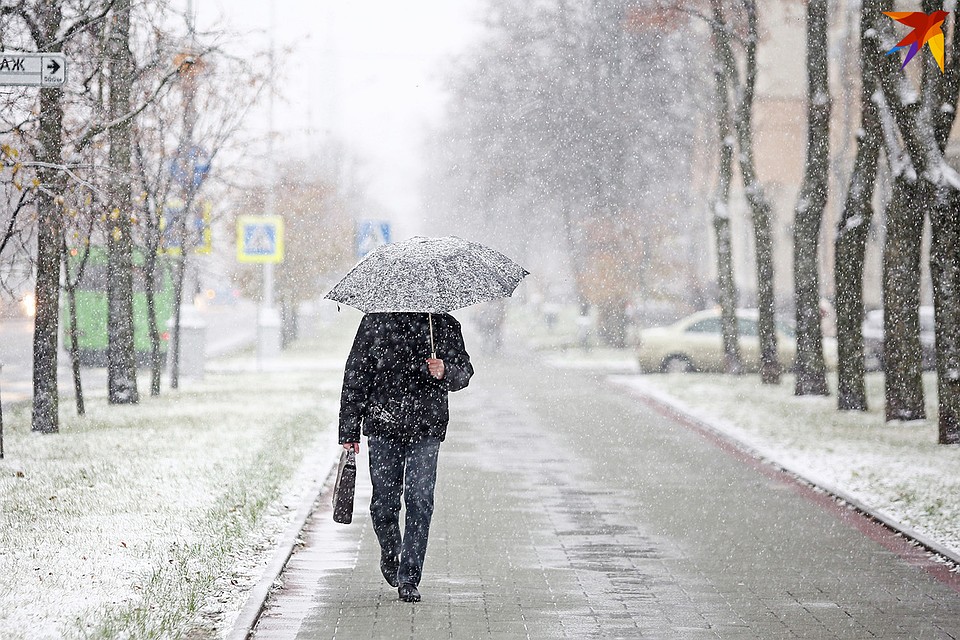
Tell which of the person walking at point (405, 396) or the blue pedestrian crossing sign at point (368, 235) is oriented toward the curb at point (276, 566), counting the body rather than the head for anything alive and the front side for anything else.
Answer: the blue pedestrian crossing sign

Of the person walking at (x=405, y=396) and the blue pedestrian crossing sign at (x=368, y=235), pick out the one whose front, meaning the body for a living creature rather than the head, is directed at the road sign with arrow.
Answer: the blue pedestrian crossing sign

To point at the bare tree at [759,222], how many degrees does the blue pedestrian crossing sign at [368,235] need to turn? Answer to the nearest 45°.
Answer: approximately 90° to its left

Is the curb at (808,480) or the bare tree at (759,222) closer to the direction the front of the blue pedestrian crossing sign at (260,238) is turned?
the curb

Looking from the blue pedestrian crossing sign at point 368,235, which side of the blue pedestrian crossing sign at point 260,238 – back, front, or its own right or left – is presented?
left

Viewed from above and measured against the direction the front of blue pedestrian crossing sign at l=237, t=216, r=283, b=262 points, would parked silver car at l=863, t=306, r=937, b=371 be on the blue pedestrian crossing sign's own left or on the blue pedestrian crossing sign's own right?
on the blue pedestrian crossing sign's own left

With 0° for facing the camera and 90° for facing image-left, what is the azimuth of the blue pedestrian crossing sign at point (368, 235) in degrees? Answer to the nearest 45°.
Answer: approximately 0°

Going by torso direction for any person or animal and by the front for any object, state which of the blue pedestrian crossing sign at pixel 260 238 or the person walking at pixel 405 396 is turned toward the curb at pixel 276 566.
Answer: the blue pedestrian crossing sign

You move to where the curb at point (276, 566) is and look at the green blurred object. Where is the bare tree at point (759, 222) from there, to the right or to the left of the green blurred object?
right

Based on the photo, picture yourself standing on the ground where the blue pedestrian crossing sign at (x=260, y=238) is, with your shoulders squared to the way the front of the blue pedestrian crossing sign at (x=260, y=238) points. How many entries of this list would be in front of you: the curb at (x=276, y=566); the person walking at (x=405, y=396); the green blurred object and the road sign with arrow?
3

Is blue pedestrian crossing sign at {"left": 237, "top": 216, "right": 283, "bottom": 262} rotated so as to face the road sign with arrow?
yes
